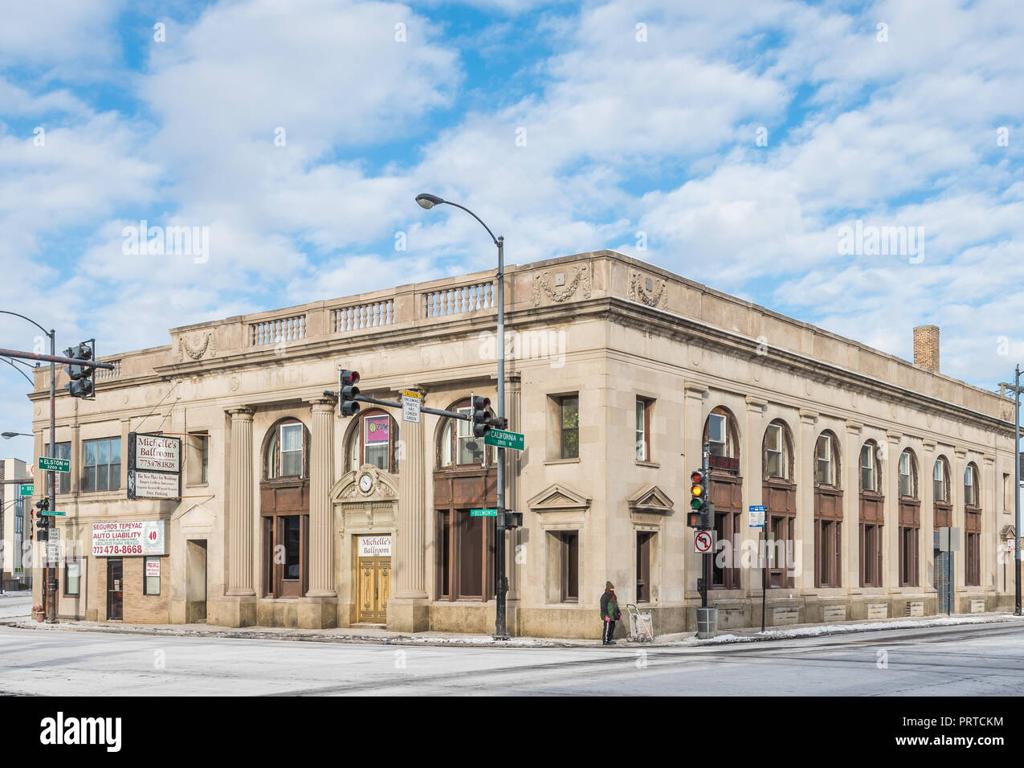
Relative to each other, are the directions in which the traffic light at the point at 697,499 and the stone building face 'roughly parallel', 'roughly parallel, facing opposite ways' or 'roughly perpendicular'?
roughly parallel

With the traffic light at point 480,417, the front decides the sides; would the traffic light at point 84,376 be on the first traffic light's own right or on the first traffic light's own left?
on the first traffic light's own right

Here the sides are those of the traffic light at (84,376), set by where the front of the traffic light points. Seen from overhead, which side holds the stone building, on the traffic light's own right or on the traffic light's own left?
on the traffic light's own left

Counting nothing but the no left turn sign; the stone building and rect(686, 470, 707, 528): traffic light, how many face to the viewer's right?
0

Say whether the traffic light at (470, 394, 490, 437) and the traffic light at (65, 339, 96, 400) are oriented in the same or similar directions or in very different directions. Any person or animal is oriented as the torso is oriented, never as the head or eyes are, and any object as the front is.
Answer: same or similar directions

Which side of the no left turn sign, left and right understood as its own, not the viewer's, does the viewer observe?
front

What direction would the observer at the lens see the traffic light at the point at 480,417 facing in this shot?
facing the viewer and to the right of the viewer

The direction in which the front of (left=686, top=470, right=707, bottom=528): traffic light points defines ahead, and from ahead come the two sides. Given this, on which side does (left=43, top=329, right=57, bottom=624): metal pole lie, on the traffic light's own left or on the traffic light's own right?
on the traffic light's own right
